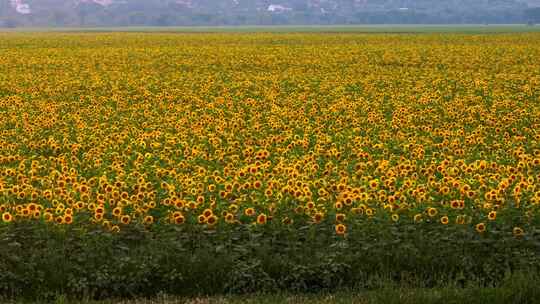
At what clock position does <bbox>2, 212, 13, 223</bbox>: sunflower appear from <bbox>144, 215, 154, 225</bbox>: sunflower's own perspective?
<bbox>2, 212, 13, 223</bbox>: sunflower is roughly at 3 o'clock from <bbox>144, 215, 154, 225</bbox>: sunflower.

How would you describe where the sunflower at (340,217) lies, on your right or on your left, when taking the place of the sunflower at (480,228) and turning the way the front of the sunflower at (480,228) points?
on your right

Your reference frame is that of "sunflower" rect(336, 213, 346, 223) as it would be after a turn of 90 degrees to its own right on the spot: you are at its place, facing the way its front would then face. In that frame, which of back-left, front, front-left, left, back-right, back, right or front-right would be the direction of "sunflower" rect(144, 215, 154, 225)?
front

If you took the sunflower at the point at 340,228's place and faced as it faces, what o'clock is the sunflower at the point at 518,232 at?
the sunflower at the point at 518,232 is roughly at 9 o'clock from the sunflower at the point at 340,228.

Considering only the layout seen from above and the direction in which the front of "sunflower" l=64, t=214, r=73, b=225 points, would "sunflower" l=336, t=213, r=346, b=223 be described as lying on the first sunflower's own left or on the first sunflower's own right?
on the first sunflower's own left

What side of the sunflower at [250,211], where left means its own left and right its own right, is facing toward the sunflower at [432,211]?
left

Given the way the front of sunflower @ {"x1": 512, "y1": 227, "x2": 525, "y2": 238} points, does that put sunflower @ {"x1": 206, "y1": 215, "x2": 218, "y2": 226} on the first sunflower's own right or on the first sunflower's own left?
on the first sunflower's own right

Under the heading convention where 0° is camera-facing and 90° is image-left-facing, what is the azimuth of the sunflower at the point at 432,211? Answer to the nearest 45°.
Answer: approximately 0°
